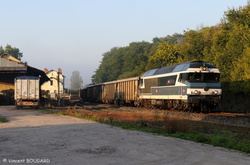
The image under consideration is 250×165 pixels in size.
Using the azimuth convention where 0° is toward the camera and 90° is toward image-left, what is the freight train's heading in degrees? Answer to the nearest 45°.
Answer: approximately 315°
